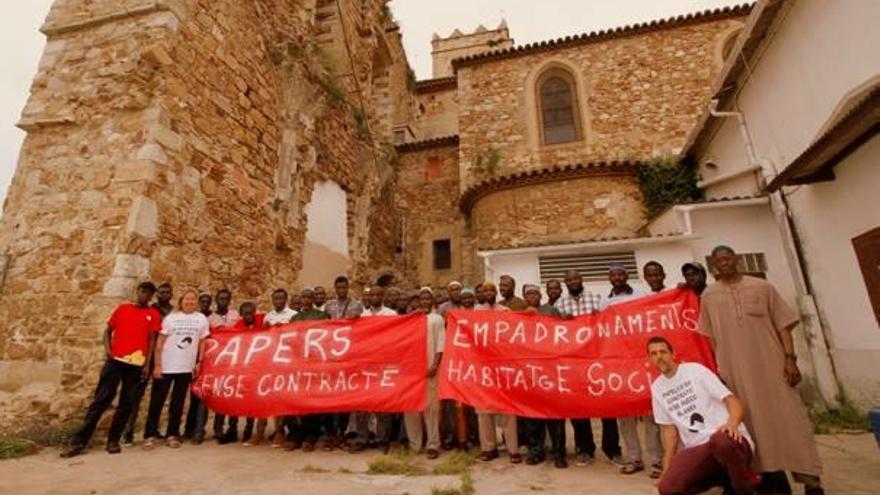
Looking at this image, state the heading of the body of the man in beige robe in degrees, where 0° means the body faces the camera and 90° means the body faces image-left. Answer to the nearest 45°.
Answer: approximately 0°

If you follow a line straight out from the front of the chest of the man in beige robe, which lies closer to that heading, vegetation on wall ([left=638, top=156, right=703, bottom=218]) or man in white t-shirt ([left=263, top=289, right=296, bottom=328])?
the man in white t-shirt

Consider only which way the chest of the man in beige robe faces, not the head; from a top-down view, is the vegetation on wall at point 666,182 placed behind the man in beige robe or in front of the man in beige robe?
behind

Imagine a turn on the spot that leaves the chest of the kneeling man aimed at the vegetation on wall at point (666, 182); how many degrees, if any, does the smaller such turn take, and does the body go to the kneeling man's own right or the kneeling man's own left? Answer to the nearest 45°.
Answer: approximately 180°

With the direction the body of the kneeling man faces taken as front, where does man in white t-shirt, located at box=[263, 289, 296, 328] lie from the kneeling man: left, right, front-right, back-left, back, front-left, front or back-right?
right

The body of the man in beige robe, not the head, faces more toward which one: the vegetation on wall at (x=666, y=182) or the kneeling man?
the kneeling man
